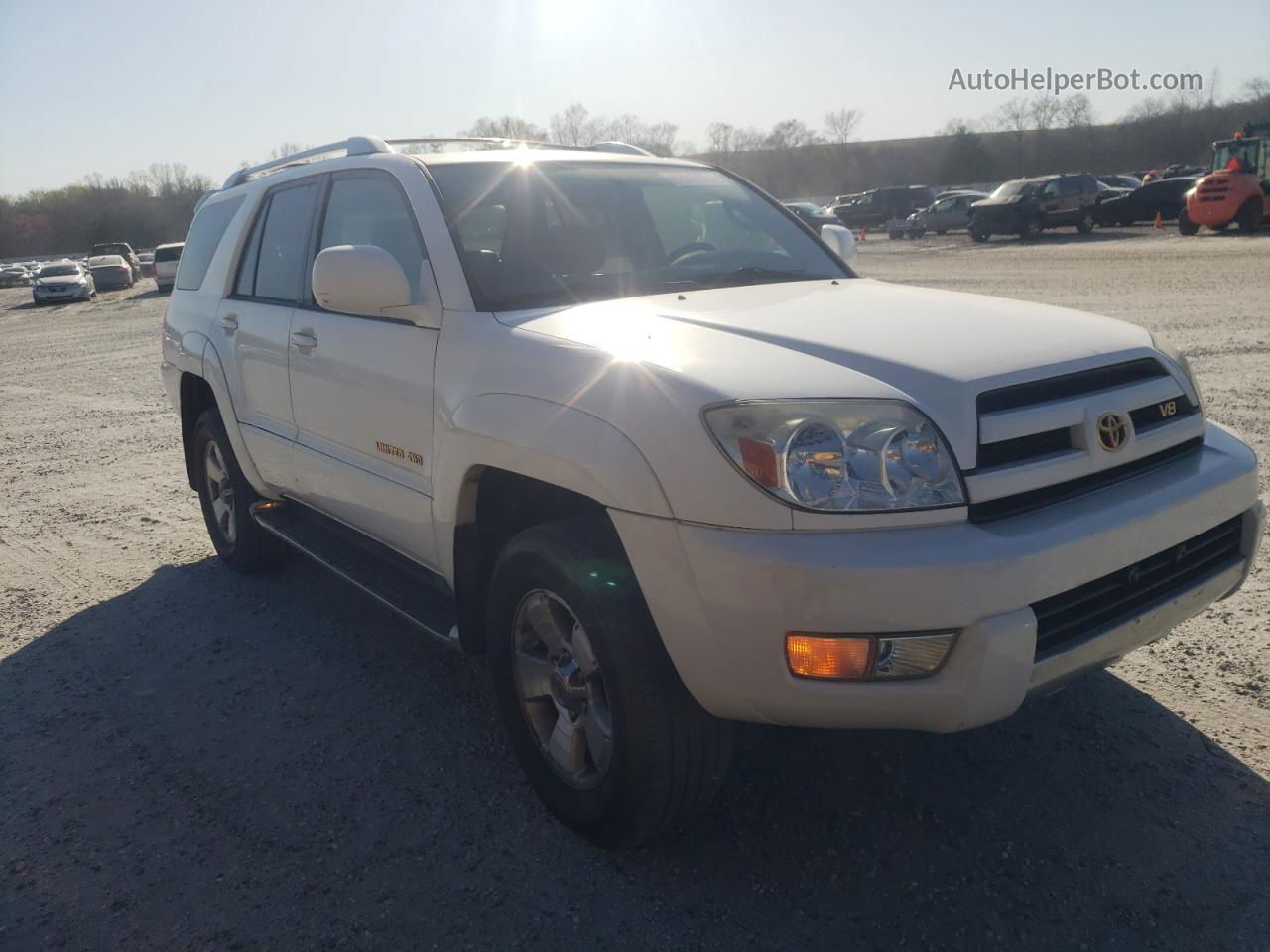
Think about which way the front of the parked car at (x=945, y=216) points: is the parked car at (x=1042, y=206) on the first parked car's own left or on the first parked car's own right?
on the first parked car's own left

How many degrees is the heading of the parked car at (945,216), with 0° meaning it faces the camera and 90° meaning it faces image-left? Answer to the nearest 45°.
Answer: approximately 45°

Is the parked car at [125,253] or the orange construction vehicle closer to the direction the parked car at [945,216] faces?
the parked car

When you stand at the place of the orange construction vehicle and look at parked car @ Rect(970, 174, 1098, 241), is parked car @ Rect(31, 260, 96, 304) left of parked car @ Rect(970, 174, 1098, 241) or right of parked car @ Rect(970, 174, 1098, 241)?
left

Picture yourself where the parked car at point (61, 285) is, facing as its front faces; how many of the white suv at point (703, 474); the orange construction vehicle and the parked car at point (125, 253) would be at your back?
1

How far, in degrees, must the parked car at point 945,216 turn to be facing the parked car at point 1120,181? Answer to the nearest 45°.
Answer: approximately 180°

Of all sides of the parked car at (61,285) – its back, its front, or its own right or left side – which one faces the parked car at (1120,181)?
left

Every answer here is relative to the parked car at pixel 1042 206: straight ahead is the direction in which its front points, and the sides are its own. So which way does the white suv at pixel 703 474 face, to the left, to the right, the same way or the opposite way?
to the left

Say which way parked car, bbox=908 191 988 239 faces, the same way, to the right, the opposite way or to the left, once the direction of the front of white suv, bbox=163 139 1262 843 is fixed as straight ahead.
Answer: to the right

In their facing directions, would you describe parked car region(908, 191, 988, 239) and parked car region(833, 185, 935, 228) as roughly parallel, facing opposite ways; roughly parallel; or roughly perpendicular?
roughly parallel

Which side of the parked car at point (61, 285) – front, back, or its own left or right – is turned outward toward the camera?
front

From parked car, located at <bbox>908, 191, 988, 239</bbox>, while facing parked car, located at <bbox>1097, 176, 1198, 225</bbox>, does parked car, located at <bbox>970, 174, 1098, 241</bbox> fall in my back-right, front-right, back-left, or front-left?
front-right

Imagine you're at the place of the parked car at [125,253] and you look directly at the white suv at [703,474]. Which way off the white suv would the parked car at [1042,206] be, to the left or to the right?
left

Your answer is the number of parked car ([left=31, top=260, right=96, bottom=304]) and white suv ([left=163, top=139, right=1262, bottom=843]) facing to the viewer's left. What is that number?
0

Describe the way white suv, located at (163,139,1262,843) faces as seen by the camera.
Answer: facing the viewer and to the right of the viewer

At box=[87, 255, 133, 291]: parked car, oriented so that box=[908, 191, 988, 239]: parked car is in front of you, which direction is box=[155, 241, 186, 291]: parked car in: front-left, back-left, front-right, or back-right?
front-right
